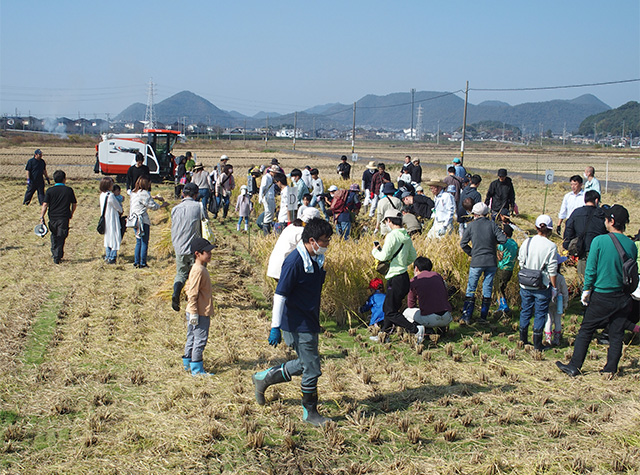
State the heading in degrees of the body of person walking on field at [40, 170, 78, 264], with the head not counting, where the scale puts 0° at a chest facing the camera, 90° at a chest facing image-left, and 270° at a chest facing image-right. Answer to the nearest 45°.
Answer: approximately 180°

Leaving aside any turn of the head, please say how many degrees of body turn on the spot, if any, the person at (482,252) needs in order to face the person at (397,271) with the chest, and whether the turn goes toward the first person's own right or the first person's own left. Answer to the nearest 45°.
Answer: approximately 135° to the first person's own left

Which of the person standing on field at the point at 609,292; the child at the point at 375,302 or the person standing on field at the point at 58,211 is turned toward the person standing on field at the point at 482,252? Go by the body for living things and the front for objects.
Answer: the person standing on field at the point at 609,292

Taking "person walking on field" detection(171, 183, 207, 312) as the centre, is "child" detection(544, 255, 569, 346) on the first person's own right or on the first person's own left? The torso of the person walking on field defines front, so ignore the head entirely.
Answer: on the first person's own right

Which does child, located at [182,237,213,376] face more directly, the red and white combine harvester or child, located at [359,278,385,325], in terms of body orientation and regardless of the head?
the child

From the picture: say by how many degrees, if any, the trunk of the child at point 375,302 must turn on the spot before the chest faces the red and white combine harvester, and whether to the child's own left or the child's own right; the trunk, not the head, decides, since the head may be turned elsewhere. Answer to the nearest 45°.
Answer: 0° — they already face it

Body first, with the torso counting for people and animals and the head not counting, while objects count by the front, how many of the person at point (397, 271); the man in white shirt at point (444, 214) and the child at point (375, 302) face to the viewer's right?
0

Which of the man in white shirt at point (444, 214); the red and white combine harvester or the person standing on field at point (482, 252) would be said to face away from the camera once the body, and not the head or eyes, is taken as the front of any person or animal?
the person standing on field

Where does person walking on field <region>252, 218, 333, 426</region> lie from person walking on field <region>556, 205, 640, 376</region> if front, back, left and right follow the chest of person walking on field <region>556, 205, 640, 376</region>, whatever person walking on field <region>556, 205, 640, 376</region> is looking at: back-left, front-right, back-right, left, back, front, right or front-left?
left

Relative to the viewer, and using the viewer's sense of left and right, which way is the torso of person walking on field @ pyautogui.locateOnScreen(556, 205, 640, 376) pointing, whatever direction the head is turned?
facing away from the viewer and to the left of the viewer

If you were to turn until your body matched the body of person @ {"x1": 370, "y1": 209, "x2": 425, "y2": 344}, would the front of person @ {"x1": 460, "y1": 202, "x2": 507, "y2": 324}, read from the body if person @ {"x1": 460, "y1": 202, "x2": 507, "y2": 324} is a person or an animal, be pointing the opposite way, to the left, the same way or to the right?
to the right

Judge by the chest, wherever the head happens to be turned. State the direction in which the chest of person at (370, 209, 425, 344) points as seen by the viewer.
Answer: to the viewer's left

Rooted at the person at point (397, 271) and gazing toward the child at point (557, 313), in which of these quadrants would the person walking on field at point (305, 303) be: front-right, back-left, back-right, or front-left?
back-right
